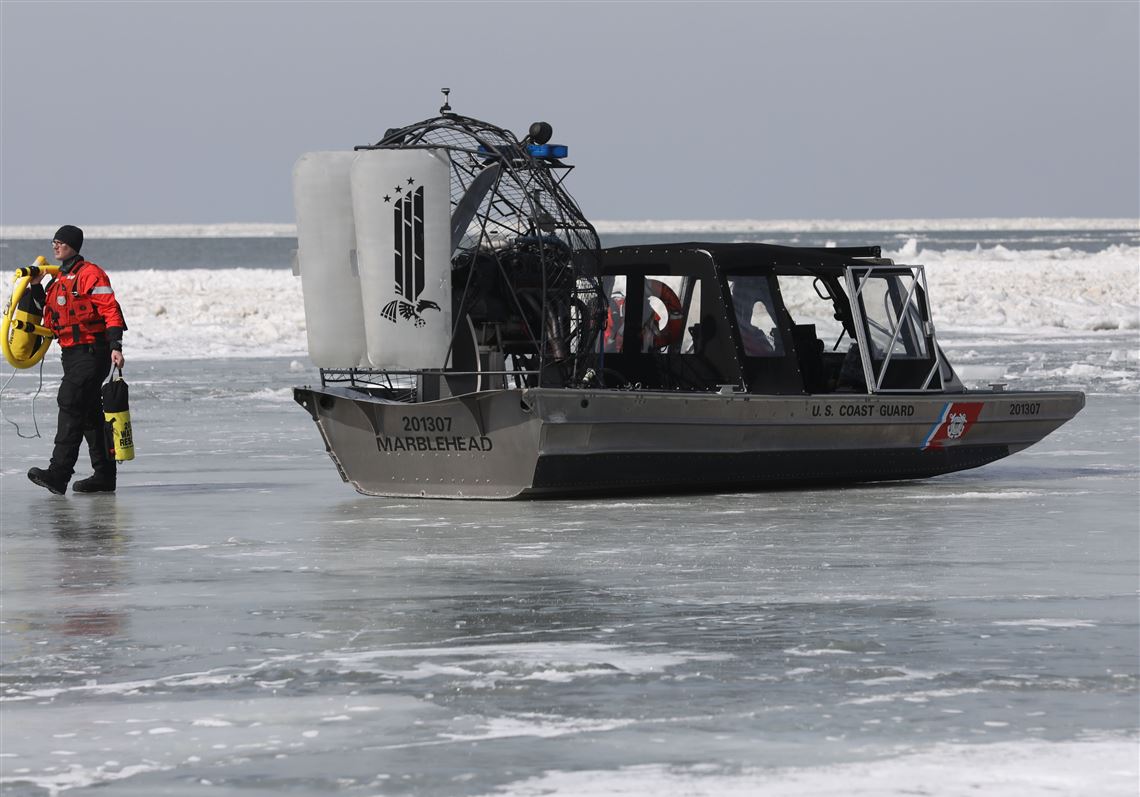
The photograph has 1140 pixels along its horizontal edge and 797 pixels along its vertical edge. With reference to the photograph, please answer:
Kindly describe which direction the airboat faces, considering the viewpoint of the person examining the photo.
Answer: facing away from the viewer and to the right of the viewer

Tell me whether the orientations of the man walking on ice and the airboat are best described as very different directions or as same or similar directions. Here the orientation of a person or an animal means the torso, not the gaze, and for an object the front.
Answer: very different directions

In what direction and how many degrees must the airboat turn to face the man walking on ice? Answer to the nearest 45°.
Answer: approximately 135° to its left

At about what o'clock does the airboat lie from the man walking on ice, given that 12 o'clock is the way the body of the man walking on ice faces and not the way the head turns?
The airboat is roughly at 8 o'clock from the man walking on ice.

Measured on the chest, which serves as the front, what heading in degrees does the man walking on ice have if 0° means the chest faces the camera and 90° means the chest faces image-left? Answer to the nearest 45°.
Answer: approximately 45°

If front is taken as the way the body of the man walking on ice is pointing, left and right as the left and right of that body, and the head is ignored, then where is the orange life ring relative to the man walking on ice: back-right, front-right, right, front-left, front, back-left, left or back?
back-left
